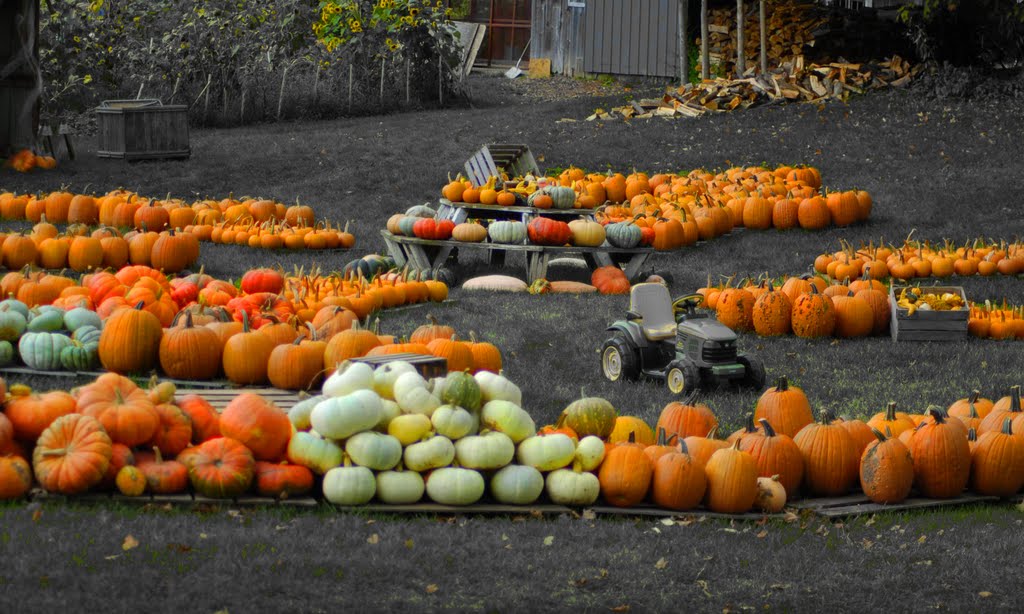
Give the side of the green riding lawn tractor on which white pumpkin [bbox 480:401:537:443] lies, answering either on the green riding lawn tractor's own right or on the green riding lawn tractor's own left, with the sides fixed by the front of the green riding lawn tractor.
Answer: on the green riding lawn tractor's own right

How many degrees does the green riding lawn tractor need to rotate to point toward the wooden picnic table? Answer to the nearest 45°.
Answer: approximately 135° to its left

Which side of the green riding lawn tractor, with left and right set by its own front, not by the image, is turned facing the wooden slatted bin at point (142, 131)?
back

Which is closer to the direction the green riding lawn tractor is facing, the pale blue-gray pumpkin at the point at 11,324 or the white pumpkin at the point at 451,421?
the white pumpkin

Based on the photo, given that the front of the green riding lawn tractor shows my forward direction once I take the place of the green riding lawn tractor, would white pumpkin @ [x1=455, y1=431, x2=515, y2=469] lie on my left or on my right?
on my right

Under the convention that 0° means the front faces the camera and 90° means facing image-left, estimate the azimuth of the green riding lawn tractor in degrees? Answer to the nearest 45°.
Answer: approximately 315°

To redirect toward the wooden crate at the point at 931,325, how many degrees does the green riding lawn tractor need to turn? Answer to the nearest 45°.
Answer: approximately 90° to its left

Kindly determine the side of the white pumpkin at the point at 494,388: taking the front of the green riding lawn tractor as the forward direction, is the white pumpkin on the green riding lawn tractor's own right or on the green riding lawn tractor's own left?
on the green riding lawn tractor's own right

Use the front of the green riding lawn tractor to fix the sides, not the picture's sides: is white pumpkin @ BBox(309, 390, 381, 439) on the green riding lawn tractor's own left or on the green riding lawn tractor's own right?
on the green riding lawn tractor's own right

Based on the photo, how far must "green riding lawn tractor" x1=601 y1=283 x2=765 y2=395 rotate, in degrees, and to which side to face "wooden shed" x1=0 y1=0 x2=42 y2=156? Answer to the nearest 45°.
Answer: approximately 180°

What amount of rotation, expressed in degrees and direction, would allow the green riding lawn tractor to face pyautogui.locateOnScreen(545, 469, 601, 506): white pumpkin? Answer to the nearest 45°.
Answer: approximately 45° to its right

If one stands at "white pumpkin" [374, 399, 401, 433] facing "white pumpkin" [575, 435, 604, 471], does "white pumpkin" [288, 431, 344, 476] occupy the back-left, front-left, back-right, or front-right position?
back-right

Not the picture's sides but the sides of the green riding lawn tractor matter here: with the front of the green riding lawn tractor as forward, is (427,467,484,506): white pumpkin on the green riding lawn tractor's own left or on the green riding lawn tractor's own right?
on the green riding lawn tractor's own right
